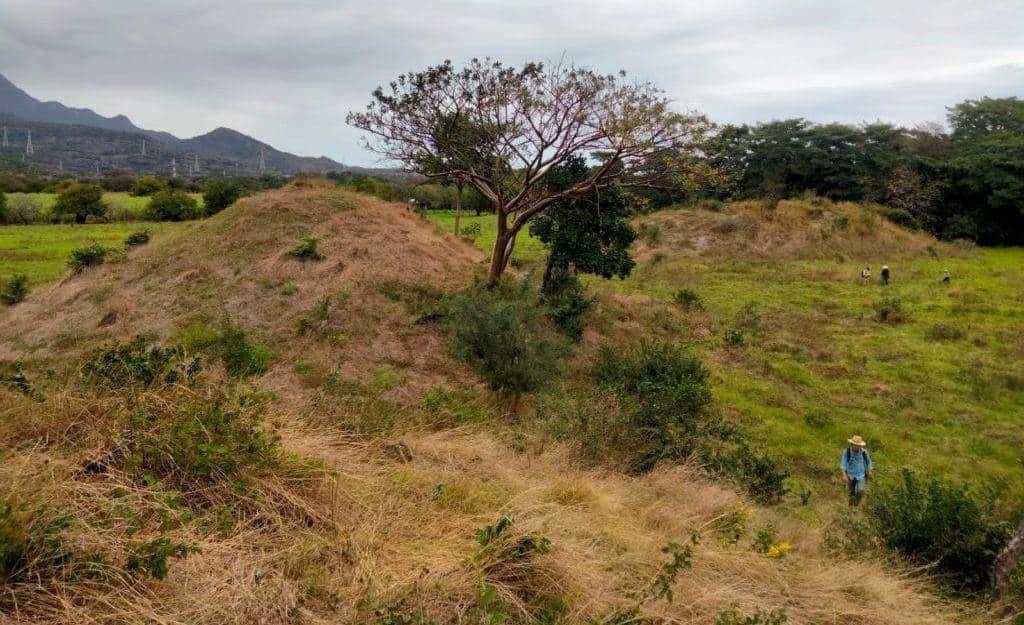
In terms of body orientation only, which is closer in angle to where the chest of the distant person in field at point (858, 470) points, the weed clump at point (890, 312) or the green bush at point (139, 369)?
the green bush

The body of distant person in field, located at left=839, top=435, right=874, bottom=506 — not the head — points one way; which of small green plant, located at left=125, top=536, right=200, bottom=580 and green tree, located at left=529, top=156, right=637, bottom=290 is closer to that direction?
the small green plant

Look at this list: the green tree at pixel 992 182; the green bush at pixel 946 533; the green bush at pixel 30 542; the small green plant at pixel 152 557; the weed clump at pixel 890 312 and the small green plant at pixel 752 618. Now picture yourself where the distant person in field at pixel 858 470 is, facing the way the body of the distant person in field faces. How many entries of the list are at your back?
2

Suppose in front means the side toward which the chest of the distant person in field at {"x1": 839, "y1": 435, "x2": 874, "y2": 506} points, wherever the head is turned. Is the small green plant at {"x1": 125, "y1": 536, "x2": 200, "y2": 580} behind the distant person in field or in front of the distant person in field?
in front

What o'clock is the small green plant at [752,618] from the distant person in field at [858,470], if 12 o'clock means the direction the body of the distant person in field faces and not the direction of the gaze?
The small green plant is roughly at 12 o'clock from the distant person in field.

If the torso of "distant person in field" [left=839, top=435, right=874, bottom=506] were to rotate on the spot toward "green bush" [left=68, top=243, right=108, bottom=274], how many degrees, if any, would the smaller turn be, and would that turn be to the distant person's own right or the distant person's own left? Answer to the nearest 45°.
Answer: approximately 90° to the distant person's own right

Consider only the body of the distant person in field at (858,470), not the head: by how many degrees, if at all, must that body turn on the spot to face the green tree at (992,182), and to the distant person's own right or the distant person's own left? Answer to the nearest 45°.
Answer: approximately 180°

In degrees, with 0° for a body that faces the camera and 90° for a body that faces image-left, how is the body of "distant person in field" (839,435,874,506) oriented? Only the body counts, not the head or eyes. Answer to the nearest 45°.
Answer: approximately 0°

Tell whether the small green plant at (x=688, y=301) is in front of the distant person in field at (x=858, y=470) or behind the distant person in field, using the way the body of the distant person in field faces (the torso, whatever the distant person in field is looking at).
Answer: behind
